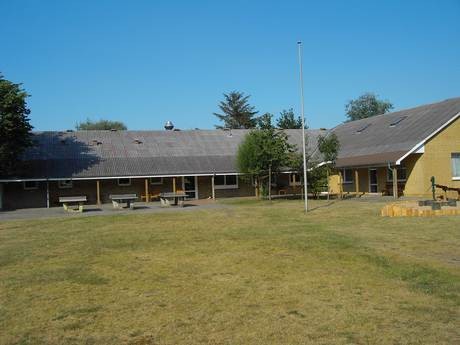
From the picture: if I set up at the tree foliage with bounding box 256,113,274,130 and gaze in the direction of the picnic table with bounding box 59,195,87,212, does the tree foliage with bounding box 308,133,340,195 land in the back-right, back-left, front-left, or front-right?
front-left

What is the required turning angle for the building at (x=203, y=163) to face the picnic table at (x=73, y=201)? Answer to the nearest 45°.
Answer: approximately 45° to its right

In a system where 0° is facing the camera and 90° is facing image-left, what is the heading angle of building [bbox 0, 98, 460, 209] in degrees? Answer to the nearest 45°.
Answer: approximately 0°
